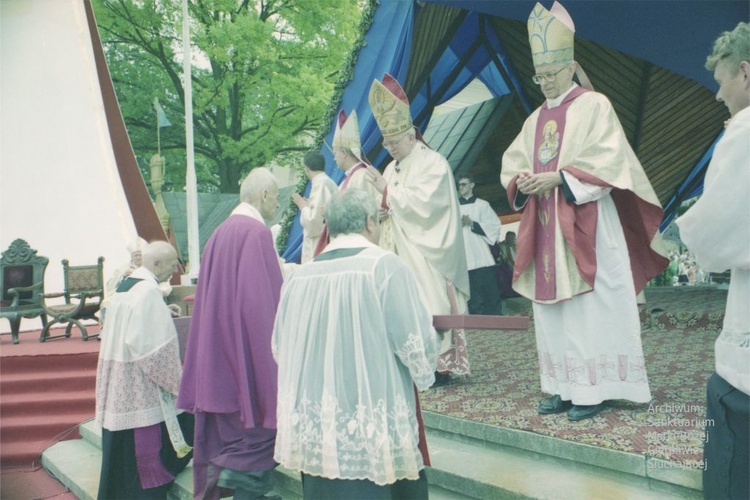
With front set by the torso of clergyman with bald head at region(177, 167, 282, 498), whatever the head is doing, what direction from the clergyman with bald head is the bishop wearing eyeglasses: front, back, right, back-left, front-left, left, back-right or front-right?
front-right

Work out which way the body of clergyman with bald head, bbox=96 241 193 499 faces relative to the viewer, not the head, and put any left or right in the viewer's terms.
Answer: facing away from the viewer and to the right of the viewer

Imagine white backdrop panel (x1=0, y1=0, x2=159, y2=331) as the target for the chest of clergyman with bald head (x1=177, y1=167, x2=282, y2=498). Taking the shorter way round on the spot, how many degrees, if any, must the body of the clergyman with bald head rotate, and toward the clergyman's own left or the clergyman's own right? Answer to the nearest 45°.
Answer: approximately 45° to the clergyman's own left

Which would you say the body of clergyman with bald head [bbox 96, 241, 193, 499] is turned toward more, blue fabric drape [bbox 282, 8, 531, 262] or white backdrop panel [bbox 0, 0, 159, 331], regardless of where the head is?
the blue fabric drape

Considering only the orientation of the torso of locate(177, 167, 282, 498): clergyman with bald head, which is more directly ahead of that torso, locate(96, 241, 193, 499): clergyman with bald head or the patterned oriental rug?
the patterned oriental rug

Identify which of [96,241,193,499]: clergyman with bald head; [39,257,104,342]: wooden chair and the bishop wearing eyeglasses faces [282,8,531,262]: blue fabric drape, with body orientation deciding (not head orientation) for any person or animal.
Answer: the clergyman with bald head

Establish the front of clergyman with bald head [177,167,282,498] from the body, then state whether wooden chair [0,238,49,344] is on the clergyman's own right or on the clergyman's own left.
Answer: on the clergyman's own left

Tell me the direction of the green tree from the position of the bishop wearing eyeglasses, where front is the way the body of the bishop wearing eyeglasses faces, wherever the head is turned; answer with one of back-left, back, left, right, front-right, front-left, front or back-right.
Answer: right
